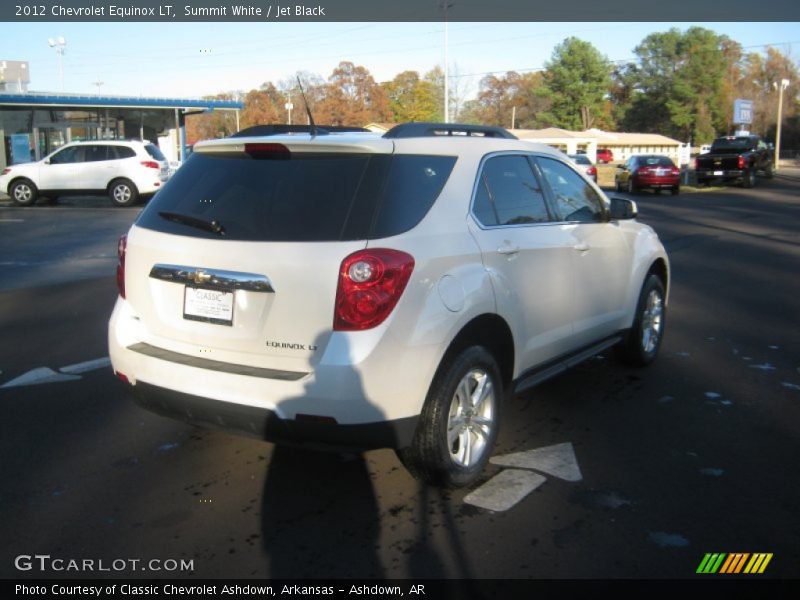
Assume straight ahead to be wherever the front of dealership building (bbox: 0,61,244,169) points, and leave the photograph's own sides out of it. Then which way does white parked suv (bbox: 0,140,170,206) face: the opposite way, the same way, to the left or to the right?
to the right

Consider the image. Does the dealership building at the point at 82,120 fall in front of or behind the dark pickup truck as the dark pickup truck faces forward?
behind

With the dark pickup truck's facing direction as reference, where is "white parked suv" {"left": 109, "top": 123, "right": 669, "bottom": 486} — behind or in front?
behind

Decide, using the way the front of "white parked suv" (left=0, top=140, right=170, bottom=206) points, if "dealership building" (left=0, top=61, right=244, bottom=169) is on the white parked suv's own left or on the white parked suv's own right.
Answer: on the white parked suv's own right

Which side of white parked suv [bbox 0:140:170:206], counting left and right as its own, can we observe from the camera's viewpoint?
left

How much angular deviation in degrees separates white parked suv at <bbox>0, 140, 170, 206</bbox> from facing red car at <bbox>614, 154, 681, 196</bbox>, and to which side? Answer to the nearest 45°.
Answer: approximately 180°

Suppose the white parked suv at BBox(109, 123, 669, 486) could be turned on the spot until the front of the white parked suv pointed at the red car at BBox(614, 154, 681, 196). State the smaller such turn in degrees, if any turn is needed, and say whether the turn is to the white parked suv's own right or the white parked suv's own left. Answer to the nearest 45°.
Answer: approximately 45° to the white parked suv's own left

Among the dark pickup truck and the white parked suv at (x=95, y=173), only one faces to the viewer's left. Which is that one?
the white parked suv

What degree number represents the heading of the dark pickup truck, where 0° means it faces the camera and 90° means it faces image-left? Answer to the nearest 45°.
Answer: approximately 225°

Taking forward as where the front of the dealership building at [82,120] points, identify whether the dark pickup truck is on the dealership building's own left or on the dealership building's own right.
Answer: on the dealership building's own left
